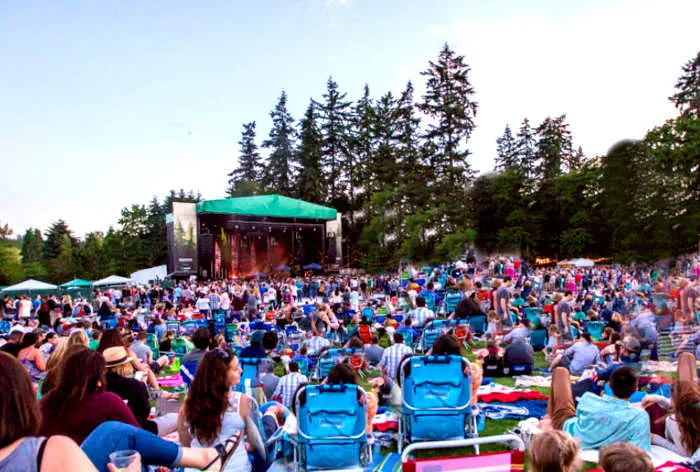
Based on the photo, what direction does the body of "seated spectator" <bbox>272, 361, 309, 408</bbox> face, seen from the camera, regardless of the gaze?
away from the camera

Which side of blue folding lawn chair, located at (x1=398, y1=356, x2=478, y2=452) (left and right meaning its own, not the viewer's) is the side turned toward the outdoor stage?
front

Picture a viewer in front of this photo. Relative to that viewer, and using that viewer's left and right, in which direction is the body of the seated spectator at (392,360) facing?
facing away from the viewer

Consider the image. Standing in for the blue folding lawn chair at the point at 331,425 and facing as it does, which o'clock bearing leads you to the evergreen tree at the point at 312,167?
The evergreen tree is roughly at 12 o'clock from the blue folding lawn chair.

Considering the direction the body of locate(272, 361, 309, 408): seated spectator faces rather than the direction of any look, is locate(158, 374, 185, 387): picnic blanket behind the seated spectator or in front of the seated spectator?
in front

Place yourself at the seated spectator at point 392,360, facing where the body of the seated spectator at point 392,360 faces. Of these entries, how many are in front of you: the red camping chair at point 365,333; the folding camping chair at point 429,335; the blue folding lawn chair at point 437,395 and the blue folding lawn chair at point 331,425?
2

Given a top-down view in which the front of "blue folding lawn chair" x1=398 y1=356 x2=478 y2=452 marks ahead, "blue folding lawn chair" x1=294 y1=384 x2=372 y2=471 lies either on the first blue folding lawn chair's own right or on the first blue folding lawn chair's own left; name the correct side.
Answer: on the first blue folding lawn chair's own left

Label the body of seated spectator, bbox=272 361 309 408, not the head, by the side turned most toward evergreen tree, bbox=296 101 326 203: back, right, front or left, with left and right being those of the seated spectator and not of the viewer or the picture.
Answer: front

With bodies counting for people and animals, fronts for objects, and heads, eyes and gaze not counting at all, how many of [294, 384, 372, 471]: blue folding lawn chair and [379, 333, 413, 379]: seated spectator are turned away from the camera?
2

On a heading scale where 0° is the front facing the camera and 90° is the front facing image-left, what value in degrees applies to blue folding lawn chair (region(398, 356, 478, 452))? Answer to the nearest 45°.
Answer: approximately 180°

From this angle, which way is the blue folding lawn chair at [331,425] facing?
away from the camera

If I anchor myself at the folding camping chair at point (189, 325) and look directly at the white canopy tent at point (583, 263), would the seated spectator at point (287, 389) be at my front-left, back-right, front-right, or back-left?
back-right

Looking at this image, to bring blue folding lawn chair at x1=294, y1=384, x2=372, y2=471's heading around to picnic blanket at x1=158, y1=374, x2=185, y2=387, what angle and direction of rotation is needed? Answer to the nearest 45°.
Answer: approximately 45° to its left

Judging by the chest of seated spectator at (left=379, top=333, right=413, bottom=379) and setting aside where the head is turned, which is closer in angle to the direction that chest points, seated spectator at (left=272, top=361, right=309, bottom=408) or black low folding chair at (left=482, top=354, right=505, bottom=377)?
the black low folding chair
